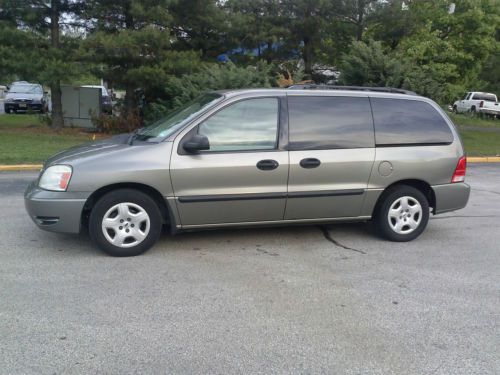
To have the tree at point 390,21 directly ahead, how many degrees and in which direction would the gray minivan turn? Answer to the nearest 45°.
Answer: approximately 90° to its right

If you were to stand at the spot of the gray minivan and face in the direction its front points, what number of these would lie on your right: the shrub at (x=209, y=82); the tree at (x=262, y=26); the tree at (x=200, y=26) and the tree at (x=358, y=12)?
4

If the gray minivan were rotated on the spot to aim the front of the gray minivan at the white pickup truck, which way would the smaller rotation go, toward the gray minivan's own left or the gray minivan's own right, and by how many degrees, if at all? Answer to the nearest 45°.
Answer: approximately 135° to the gray minivan's own right

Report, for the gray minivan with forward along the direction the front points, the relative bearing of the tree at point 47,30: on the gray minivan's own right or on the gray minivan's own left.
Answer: on the gray minivan's own right

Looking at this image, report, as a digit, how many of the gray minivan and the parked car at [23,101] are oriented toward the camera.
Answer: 1

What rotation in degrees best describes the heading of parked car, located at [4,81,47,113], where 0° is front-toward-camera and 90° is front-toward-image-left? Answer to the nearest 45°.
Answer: approximately 0°

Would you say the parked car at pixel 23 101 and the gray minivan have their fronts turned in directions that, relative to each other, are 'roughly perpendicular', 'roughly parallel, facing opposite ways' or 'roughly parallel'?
roughly perpendicular

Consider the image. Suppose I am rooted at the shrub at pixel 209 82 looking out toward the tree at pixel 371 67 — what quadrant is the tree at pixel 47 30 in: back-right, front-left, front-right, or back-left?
back-left

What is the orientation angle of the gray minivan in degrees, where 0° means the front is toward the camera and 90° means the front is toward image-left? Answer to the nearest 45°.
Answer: approximately 90°

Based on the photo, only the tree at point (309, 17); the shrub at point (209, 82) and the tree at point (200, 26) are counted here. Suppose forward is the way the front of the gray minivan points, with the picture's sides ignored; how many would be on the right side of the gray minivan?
3

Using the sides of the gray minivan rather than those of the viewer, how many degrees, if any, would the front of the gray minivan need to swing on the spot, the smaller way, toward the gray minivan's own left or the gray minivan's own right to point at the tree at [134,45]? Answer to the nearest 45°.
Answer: approximately 90° to the gray minivan's own right

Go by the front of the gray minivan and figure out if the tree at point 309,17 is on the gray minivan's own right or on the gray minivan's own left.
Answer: on the gray minivan's own right

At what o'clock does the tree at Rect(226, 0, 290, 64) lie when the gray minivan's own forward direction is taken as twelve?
The tree is roughly at 3 o'clock from the gray minivan.

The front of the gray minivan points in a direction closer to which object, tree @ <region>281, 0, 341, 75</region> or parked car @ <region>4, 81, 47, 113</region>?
the parked car
